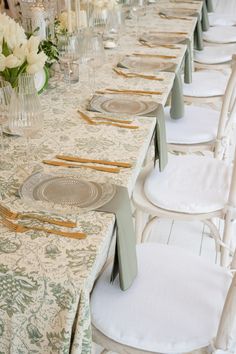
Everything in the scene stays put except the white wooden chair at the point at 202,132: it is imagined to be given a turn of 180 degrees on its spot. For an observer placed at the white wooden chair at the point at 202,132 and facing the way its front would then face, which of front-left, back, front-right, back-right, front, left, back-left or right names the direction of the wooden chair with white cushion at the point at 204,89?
left

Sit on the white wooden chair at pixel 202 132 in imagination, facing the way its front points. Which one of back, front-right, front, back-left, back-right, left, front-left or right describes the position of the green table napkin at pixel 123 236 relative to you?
left

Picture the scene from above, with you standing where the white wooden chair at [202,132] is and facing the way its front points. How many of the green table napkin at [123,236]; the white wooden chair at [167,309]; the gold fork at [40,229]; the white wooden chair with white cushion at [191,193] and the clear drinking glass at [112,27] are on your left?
4

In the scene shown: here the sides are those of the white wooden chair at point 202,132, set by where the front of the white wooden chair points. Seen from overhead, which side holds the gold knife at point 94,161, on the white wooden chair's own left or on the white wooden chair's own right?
on the white wooden chair's own left

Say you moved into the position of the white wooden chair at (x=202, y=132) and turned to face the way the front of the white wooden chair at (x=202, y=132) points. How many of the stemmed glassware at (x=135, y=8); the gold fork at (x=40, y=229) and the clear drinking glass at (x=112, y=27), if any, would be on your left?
1

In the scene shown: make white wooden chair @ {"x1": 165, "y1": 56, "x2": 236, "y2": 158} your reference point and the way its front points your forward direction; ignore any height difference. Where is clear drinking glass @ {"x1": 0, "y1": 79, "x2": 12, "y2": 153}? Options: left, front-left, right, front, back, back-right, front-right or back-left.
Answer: front-left

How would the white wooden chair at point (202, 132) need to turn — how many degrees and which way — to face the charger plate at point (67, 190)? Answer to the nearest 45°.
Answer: approximately 90° to its left

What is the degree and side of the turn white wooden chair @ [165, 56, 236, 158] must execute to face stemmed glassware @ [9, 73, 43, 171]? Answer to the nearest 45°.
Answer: approximately 45° to its left

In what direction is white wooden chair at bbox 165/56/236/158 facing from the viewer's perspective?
to the viewer's left

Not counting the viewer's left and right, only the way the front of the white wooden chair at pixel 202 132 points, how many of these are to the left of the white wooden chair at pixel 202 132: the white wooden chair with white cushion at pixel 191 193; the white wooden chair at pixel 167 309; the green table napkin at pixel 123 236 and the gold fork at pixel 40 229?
4

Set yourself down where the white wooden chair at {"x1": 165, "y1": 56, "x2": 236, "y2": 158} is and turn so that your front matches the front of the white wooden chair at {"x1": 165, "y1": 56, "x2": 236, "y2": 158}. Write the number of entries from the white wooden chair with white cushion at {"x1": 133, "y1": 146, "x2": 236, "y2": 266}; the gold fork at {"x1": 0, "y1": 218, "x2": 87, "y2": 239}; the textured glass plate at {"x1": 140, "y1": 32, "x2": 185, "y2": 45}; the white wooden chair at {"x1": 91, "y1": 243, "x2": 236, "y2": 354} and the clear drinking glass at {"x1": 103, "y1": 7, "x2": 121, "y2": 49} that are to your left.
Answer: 3

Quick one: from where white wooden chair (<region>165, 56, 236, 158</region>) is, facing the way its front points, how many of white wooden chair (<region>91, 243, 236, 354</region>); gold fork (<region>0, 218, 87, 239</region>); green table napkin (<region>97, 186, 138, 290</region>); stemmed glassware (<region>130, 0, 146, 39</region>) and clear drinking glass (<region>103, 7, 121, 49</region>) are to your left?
3

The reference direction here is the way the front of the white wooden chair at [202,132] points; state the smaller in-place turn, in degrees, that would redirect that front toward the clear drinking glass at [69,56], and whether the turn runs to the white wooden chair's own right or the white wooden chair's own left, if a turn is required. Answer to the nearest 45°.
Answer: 0° — it already faces it
